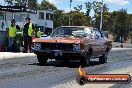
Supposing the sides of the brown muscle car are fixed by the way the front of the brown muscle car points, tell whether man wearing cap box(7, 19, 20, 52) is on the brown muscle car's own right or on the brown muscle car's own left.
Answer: on the brown muscle car's own right

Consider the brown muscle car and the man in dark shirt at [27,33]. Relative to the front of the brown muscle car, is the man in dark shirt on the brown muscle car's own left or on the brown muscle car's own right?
on the brown muscle car's own right

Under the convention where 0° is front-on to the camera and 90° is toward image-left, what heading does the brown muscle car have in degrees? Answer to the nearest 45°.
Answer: approximately 45°

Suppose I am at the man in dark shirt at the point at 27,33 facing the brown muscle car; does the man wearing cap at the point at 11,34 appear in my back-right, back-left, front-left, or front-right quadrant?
back-right

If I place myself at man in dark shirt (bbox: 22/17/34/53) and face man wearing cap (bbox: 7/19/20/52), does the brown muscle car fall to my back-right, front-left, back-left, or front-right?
back-left
